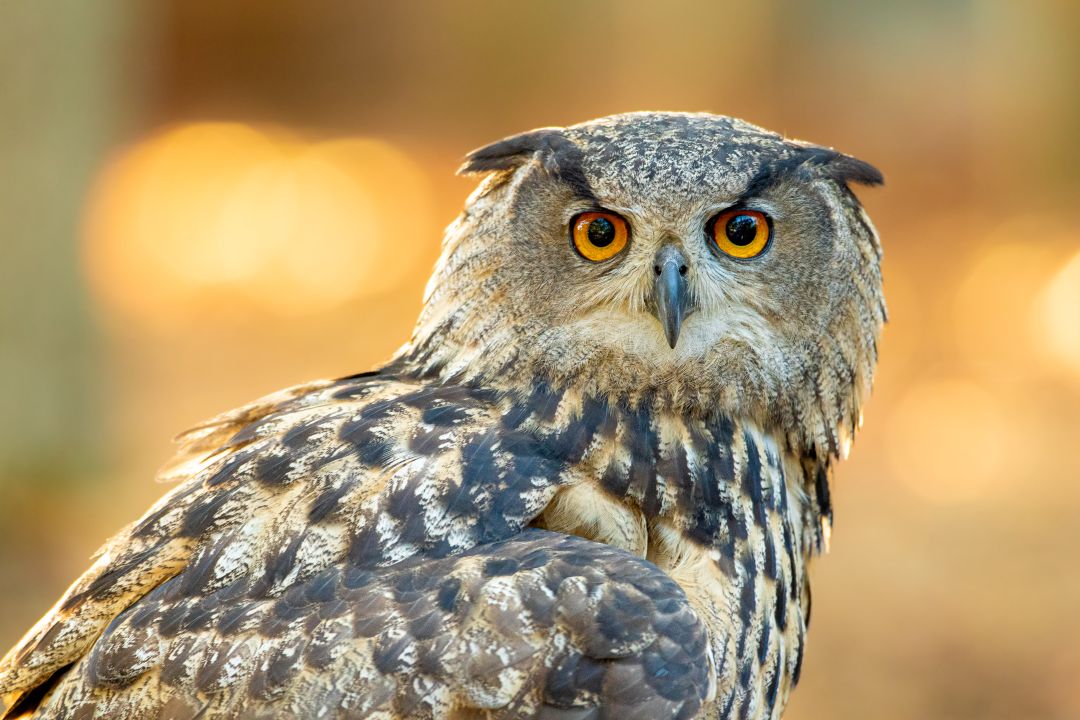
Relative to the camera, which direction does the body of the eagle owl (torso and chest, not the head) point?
to the viewer's right
